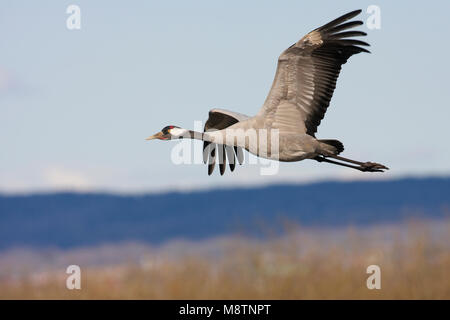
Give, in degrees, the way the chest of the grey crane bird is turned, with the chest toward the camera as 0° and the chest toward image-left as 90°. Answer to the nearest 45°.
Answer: approximately 90°
